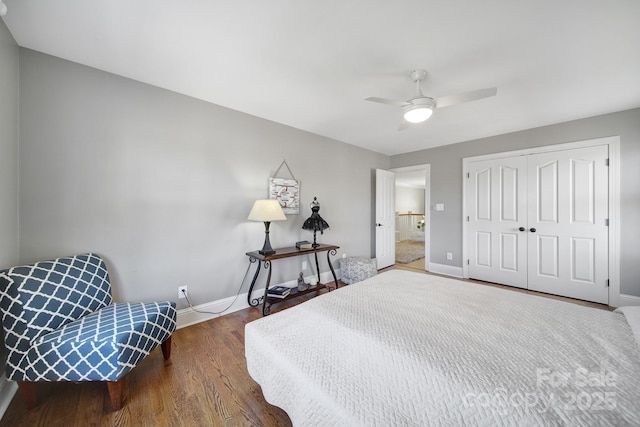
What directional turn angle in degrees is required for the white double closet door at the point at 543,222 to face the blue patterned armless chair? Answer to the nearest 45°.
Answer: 0° — it already faces it

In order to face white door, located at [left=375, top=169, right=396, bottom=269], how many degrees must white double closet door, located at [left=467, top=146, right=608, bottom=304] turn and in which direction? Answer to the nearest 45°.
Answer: approximately 45° to its right

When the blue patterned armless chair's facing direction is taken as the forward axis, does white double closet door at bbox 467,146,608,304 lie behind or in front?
in front

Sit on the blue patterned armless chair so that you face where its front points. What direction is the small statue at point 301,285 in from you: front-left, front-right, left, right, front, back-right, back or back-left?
front-left

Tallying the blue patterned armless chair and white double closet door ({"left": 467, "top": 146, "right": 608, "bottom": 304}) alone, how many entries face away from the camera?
0

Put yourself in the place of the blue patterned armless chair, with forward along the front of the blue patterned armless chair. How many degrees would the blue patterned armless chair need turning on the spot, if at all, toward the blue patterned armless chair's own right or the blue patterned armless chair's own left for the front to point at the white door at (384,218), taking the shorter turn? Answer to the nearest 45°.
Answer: approximately 45° to the blue patterned armless chair's own left

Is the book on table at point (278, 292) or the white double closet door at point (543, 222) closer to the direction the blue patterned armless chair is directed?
the white double closet door

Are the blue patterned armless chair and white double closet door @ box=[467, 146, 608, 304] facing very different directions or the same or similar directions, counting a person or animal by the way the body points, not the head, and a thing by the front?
very different directions

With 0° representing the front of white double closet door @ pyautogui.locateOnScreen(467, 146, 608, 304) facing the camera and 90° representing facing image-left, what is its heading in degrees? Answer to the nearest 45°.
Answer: approximately 45°

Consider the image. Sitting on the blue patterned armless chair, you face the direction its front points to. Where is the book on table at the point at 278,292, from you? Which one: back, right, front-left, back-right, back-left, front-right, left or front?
front-left
